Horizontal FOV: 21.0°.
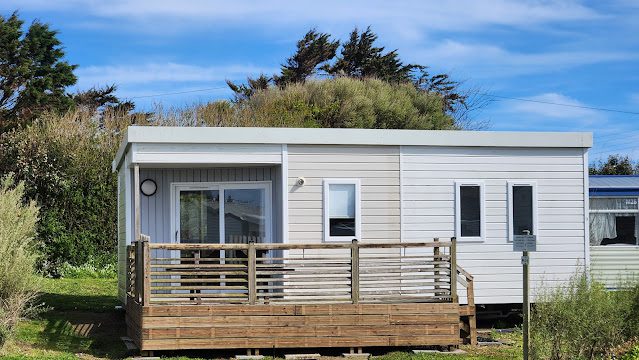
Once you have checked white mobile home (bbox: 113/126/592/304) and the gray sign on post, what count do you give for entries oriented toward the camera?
2

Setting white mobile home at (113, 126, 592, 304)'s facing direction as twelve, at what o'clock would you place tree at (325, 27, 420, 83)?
The tree is roughly at 6 o'clock from the white mobile home.

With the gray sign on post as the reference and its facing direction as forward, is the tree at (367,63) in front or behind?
behind

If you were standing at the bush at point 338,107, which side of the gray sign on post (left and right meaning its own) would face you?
back

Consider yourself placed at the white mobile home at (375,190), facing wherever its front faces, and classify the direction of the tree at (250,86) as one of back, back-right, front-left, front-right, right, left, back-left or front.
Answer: back

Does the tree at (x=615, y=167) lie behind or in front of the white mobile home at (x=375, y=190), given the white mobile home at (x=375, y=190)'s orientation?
behind

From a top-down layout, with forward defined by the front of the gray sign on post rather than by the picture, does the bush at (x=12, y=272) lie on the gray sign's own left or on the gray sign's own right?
on the gray sign's own right

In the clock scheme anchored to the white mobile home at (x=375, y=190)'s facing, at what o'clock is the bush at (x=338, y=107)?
The bush is roughly at 6 o'clock from the white mobile home.

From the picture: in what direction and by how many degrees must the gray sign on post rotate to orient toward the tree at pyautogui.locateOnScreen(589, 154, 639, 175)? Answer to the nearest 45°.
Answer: approximately 180°
